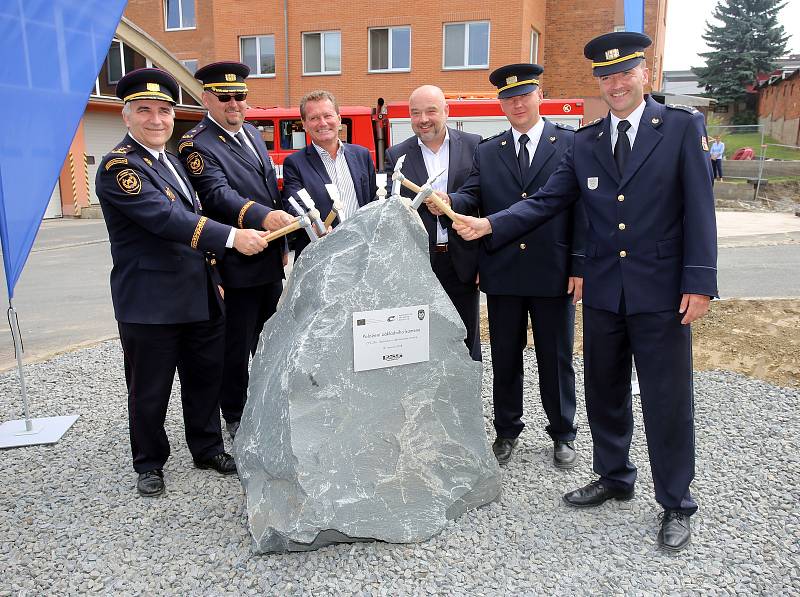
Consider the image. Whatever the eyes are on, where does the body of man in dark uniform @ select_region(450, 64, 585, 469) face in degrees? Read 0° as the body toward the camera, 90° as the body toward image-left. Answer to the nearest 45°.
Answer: approximately 0°

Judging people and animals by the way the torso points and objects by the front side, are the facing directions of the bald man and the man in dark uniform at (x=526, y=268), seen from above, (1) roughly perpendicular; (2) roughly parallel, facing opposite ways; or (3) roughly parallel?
roughly parallel

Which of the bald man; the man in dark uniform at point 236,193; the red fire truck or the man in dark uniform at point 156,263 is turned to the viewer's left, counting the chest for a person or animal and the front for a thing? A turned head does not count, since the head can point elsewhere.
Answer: the red fire truck

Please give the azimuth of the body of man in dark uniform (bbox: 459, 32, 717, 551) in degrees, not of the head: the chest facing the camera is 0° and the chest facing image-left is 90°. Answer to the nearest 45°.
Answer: approximately 45°

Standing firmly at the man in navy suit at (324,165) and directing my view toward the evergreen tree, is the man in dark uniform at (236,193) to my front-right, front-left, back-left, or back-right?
back-left

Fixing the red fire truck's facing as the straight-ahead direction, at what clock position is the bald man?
The bald man is roughly at 9 o'clock from the red fire truck.

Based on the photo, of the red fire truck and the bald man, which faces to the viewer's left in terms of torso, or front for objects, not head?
the red fire truck

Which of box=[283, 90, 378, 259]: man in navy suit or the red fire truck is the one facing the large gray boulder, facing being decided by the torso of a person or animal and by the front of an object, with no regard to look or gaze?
the man in navy suit

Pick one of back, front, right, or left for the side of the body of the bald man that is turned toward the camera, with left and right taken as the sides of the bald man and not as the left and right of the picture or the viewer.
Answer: front

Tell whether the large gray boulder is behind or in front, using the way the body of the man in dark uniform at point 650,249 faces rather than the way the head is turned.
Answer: in front

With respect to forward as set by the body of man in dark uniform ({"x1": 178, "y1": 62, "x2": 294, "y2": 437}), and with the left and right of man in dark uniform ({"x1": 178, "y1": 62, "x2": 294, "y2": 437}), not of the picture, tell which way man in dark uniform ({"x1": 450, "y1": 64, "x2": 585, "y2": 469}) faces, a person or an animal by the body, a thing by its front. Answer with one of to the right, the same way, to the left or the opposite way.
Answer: to the right

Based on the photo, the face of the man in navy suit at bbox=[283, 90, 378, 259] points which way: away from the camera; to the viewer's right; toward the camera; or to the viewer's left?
toward the camera

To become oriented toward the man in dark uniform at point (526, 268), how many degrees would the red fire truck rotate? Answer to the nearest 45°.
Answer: approximately 90° to its left

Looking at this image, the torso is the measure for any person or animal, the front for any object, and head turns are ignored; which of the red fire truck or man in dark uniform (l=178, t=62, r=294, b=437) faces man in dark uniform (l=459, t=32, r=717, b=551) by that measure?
man in dark uniform (l=178, t=62, r=294, b=437)

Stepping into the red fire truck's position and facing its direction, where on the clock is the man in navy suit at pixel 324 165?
The man in navy suit is roughly at 9 o'clock from the red fire truck.

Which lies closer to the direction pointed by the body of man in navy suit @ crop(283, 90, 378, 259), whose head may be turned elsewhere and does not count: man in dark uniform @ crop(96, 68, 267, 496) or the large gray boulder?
the large gray boulder

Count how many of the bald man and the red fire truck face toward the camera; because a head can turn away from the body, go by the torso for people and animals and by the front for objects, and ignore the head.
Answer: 1

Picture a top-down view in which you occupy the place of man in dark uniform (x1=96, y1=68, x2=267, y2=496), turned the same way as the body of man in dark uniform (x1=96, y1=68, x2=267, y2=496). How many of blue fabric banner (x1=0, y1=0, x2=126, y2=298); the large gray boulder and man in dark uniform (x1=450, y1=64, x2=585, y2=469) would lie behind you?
1

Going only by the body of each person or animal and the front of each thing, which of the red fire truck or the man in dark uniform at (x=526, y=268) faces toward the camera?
the man in dark uniform
